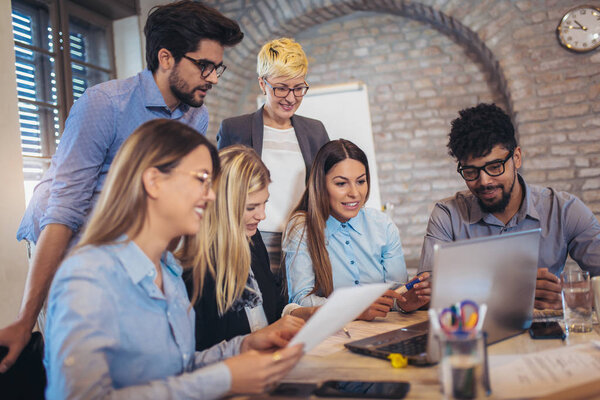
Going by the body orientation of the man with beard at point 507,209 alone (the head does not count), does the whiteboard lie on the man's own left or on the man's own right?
on the man's own right

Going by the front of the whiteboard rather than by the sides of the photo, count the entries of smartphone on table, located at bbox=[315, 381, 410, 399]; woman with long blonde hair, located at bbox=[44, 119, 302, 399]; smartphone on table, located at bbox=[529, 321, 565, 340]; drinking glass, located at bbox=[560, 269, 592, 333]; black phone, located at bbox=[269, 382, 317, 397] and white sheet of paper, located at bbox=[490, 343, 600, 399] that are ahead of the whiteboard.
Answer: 6

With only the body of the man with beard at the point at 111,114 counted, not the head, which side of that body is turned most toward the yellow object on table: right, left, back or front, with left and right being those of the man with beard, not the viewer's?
front

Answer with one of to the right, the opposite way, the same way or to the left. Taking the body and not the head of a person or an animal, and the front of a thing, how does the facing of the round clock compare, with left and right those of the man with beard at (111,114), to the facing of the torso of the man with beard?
to the right

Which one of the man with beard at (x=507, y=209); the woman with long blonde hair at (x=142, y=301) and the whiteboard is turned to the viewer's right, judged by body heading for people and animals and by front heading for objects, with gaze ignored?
the woman with long blonde hair

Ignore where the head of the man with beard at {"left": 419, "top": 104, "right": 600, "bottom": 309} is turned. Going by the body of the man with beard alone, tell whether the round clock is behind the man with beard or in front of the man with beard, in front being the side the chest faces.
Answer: behind

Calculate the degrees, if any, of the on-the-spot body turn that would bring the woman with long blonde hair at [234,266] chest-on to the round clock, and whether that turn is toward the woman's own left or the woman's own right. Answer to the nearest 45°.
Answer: approximately 90° to the woman's own left

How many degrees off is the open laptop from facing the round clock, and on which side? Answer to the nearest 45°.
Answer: approximately 45° to its right

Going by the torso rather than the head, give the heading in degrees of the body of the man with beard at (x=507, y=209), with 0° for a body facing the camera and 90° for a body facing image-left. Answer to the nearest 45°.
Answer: approximately 45°

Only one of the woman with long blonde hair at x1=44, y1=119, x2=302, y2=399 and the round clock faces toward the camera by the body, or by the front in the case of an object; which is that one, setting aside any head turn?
the round clock

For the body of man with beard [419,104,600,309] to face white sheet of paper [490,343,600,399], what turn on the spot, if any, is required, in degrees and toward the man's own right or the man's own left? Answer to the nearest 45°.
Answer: approximately 45° to the man's own left

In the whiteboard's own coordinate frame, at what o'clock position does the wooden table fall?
The wooden table is roughly at 12 o'clock from the whiteboard.

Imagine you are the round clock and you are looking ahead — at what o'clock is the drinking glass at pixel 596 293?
The drinking glass is roughly at 12 o'clock from the round clock.

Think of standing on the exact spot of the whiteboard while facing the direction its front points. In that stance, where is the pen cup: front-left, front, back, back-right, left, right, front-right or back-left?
front

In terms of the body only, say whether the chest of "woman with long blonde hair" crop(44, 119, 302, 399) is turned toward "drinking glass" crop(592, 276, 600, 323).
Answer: yes

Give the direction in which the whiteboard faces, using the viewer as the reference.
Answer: facing the viewer

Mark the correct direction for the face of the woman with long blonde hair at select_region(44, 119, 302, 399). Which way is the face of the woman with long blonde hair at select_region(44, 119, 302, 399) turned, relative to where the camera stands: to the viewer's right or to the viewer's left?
to the viewer's right

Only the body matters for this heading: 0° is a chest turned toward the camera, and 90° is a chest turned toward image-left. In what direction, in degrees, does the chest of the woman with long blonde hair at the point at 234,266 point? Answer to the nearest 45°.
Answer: approximately 315°

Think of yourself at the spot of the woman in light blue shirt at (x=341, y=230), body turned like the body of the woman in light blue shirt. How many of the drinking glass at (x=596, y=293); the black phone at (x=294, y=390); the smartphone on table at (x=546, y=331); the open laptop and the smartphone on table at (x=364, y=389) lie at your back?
0

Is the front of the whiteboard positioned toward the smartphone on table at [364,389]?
yes
